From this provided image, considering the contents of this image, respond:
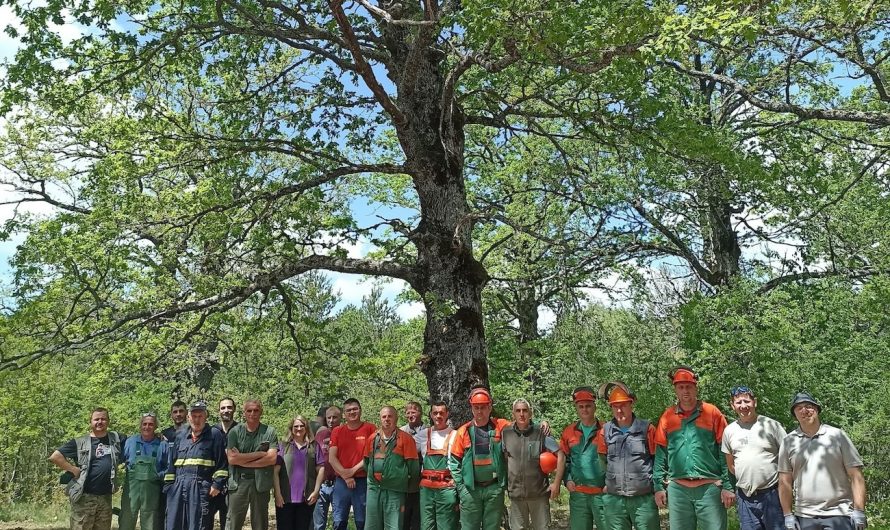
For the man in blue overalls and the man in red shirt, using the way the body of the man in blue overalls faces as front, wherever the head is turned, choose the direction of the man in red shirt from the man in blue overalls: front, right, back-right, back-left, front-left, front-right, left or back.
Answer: left

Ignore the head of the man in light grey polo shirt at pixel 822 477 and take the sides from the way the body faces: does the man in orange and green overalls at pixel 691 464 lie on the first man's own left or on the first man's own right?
on the first man's own right

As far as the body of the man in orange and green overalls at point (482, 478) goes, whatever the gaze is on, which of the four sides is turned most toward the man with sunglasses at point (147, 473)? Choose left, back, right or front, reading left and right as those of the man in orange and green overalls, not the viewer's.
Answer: right

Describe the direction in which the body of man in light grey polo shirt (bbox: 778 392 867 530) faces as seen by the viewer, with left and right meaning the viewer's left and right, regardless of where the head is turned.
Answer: facing the viewer

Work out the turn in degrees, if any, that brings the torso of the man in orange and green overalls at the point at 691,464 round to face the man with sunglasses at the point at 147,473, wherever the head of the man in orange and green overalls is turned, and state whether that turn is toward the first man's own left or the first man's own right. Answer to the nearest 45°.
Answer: approximately 90° to the first man's own right

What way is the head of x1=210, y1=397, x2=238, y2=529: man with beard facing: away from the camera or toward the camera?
toward the camera

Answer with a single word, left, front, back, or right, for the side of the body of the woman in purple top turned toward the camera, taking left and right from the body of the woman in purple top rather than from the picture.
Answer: front

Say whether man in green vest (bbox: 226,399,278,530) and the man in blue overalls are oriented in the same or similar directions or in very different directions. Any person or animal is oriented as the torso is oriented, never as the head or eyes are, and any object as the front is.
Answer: same or similar directions

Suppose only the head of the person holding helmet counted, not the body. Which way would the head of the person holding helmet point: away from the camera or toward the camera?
toward the camera

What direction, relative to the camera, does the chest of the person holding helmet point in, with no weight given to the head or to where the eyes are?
toward the camera

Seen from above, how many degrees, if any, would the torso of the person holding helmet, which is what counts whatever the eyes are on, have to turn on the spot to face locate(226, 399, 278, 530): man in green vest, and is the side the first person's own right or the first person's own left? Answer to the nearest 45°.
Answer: approximately 90° to the first person's own right

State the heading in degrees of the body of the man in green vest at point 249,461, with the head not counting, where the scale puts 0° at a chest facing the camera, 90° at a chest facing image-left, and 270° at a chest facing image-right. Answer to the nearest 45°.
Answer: approximately 0°

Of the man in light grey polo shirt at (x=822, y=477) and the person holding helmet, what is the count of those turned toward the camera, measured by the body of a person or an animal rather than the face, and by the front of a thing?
2

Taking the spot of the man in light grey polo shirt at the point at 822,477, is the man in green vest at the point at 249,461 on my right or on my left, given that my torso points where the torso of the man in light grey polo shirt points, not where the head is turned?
on my right

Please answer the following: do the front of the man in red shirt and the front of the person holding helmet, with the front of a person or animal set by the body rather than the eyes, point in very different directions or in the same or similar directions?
same or similar directions

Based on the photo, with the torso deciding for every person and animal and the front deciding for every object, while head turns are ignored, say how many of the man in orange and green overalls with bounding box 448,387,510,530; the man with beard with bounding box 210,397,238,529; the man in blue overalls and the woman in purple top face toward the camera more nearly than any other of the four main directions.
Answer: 4

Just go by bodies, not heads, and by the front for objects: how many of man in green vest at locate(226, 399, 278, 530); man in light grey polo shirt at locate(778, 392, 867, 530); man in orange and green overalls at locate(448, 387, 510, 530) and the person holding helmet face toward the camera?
4

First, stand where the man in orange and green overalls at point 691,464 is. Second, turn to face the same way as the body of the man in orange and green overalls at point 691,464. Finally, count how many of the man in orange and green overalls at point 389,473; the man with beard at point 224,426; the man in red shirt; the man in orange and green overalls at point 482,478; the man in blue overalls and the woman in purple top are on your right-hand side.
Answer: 6
